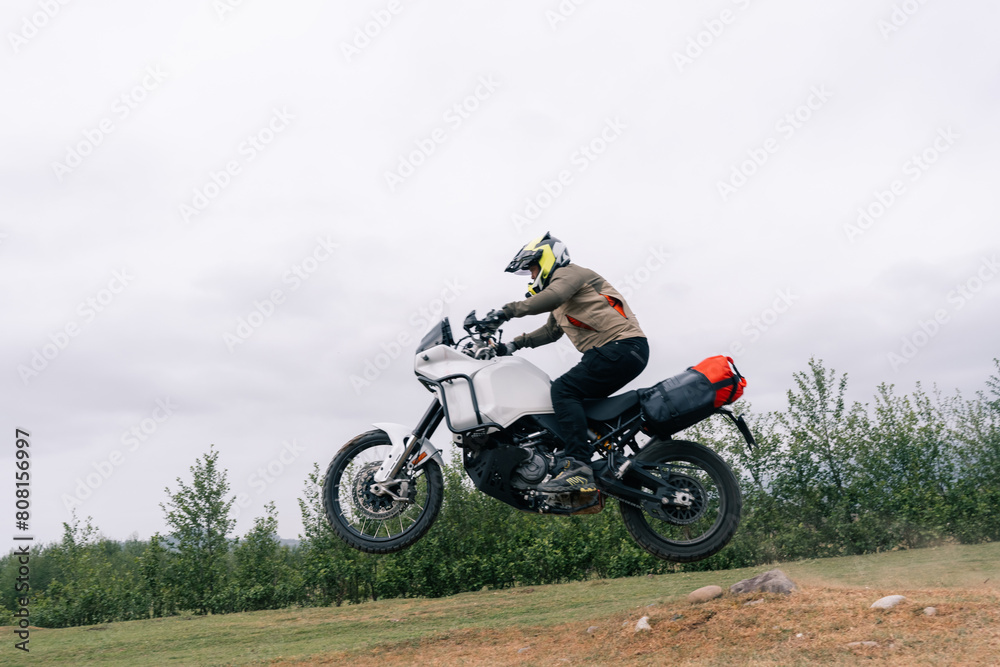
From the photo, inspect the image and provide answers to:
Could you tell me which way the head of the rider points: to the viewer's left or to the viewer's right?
to the viewer's left

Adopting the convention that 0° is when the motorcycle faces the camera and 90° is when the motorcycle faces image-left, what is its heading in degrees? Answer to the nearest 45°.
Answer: approximately 90°

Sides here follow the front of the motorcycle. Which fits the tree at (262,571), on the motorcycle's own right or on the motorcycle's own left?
on the motorcycle's own right

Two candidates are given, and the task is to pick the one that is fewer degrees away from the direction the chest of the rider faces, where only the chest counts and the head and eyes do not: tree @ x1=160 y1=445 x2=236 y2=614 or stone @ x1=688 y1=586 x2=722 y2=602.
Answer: the tree

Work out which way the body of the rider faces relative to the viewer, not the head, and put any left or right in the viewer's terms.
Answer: facing to the left of the viewer

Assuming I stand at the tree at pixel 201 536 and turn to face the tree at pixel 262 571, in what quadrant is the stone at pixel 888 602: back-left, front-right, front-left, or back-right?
front-right

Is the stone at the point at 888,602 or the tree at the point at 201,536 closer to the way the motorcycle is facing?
the tree
